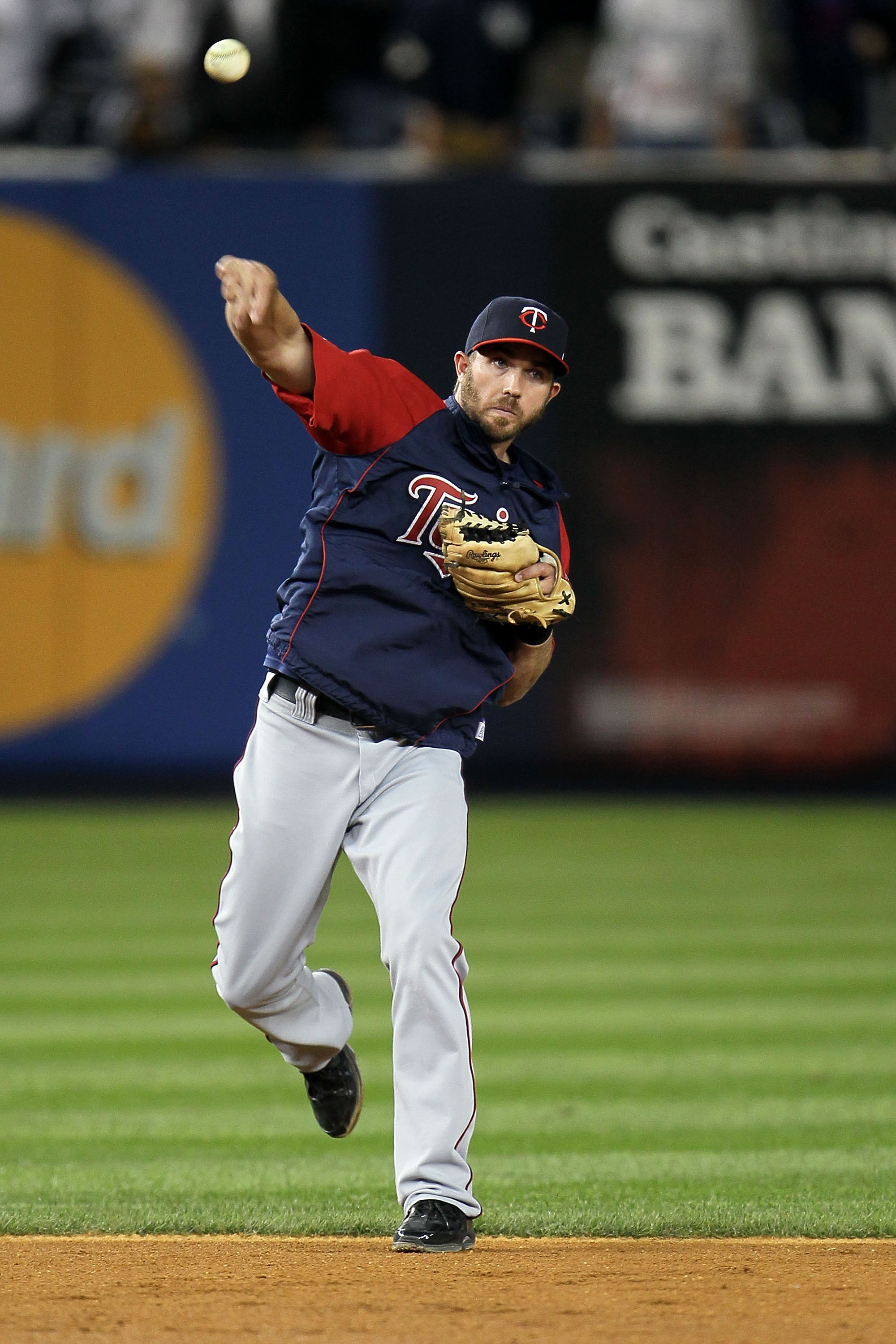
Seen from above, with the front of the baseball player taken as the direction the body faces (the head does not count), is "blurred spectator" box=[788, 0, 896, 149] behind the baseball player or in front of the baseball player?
behind

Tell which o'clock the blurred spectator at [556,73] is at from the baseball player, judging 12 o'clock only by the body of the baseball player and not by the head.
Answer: The blurred spectator is roughly at 6 o'clock from the baseball player.

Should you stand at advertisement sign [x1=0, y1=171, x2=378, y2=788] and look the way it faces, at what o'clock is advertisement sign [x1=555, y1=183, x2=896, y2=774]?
advertisement sign [x1=555, y1=183, x2=896, y2=774] is roughly at 9 o'clock from advertisement sign [x1=0, y1=171, x2=378, y2=788].

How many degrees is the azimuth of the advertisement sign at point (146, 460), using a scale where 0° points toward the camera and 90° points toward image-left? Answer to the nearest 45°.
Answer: approximately 0°

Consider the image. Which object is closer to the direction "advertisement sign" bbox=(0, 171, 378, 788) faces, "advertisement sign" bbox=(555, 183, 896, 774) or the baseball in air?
the baseball in air
